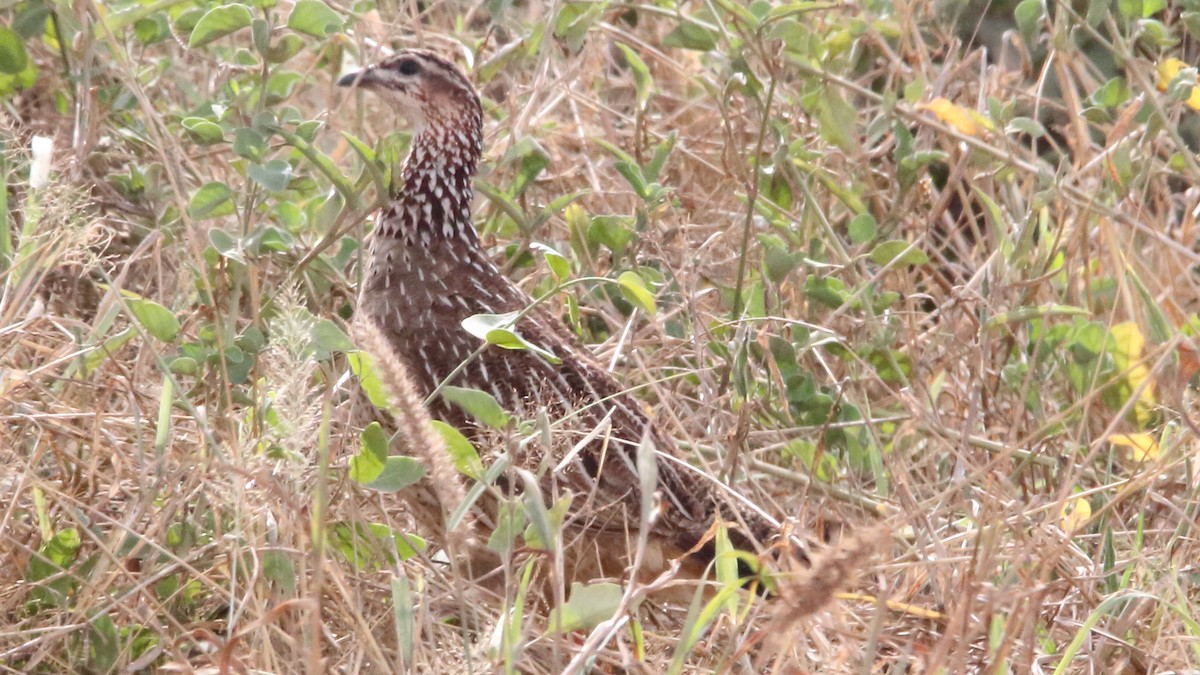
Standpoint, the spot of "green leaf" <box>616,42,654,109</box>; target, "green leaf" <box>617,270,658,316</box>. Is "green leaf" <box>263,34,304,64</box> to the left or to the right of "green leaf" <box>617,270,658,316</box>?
right

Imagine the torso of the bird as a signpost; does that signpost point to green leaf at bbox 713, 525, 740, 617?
no

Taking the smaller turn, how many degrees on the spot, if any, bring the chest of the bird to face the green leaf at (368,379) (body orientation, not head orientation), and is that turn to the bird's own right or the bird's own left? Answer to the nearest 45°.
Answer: approximately 90° to the bird's own left

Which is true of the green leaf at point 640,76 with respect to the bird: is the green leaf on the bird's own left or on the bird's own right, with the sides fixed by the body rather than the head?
on the bird's own right

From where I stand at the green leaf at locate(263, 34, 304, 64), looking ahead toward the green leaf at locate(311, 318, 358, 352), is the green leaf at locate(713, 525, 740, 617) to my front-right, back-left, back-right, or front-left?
front-left

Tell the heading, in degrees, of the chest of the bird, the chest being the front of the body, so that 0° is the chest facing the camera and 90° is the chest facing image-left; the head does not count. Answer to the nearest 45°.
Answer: approximately 90°
